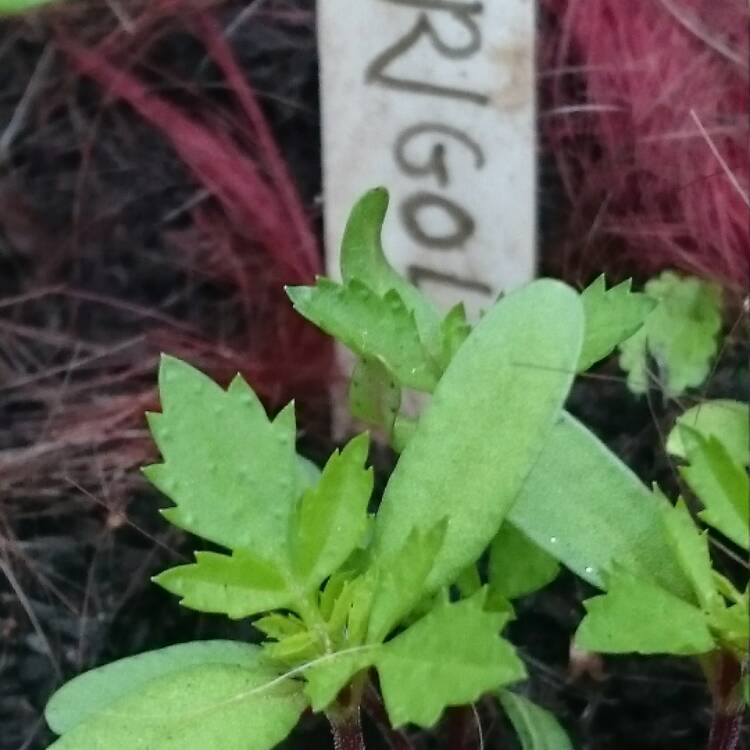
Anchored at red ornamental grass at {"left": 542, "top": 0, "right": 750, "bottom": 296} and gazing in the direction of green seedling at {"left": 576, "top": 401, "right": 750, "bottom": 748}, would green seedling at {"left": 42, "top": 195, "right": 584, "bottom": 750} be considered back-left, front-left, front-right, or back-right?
front-right

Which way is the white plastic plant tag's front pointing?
toward the camera
